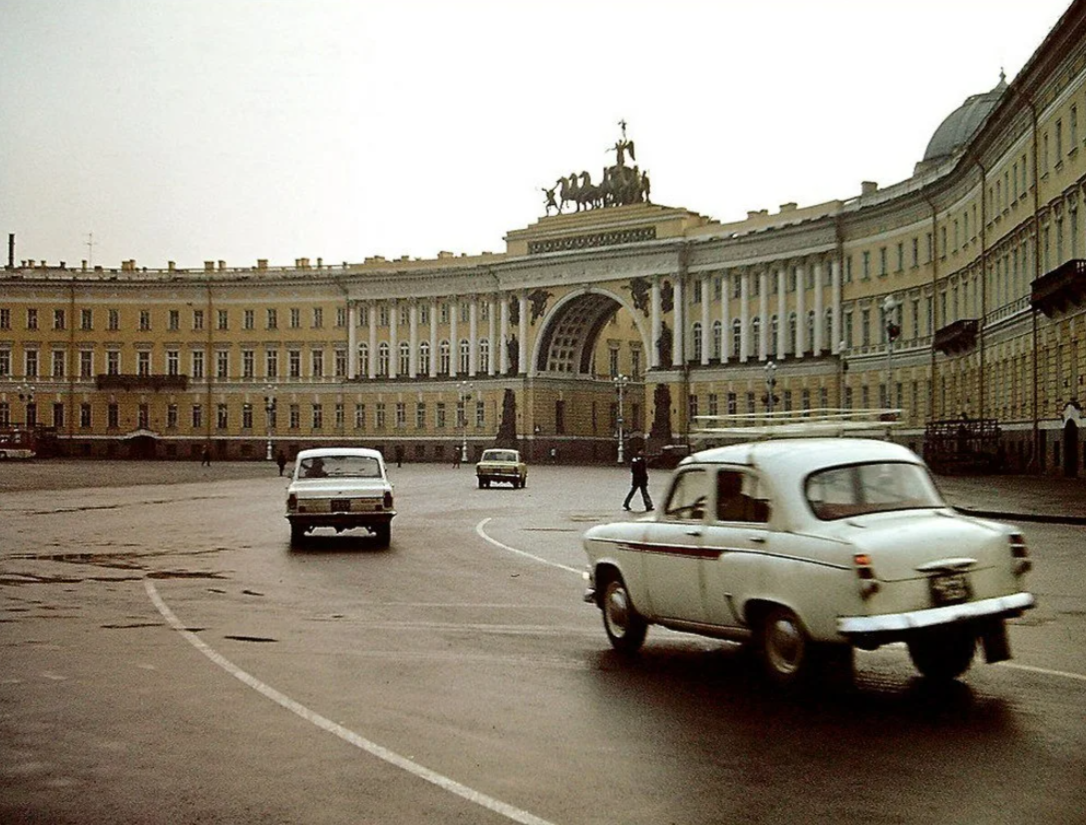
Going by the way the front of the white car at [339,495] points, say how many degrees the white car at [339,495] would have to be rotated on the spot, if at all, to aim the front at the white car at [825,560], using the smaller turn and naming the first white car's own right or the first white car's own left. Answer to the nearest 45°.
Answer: approximately 180°

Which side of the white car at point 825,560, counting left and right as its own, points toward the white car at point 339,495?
front

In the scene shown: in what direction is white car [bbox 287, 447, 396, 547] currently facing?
away from the camera

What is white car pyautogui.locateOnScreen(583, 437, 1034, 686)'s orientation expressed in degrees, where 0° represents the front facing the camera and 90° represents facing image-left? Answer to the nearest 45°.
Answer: approximately 135°

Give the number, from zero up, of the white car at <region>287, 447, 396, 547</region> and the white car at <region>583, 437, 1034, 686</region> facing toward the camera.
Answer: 0
